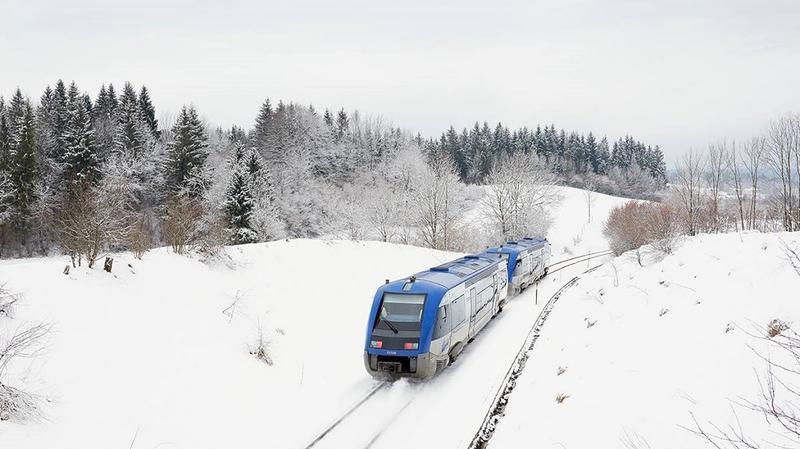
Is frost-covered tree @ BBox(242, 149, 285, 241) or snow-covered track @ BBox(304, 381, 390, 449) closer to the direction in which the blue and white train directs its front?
the snow-covered track

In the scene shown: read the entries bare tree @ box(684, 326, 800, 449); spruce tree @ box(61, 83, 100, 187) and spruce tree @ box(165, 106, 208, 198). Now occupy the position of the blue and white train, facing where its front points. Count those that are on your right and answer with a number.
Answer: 2

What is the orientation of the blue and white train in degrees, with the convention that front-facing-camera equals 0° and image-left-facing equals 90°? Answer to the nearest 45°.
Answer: approximately 45°

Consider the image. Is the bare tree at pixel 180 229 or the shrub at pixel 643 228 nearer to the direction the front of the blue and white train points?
the bare tree

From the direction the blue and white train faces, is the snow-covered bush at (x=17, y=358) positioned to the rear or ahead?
ahead

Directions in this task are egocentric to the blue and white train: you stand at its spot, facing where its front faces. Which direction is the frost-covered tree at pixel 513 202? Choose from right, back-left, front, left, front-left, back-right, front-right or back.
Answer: back-right

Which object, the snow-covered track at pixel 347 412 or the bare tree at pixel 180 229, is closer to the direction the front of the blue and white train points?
the snow-covered track
